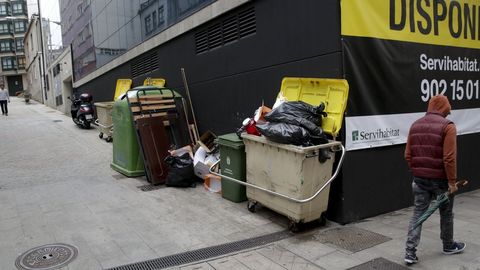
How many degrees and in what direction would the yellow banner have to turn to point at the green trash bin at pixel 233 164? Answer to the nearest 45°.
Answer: approximately 135° to its right

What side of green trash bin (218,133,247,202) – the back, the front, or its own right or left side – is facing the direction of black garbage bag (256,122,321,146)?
left

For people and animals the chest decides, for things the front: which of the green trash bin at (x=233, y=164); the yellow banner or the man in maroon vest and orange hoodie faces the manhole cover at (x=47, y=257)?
the green trash bin

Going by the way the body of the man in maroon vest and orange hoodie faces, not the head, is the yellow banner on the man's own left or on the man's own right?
on the man's own left

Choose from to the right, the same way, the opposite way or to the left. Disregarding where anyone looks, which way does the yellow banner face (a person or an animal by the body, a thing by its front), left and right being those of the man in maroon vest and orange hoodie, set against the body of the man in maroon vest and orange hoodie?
to the right

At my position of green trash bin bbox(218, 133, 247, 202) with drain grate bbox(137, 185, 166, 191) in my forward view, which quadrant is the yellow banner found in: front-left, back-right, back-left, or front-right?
back-right

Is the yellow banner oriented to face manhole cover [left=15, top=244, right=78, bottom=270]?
no

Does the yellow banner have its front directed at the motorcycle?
no

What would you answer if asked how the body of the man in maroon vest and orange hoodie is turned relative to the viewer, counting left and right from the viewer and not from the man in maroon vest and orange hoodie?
facing away from the viewer and to the right of the viewer

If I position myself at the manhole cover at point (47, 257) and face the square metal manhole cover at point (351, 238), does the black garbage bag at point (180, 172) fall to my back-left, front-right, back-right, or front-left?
front-left

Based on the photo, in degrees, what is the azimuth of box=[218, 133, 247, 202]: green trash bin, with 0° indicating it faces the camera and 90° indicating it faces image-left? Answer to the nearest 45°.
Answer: approximately 45°

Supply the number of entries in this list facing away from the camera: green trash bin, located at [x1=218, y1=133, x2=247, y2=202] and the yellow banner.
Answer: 0

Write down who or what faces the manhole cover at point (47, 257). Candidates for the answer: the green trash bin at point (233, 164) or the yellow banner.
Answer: the green trash bin
